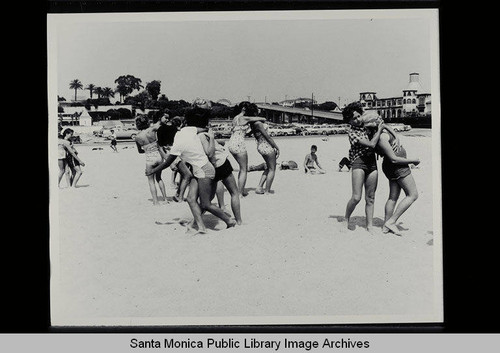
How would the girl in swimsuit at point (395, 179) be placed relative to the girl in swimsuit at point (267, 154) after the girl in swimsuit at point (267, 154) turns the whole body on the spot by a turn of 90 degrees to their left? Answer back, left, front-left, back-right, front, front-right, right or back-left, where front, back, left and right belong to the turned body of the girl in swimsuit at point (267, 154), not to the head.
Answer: left

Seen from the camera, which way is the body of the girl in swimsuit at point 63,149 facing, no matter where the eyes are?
to the viewer's right

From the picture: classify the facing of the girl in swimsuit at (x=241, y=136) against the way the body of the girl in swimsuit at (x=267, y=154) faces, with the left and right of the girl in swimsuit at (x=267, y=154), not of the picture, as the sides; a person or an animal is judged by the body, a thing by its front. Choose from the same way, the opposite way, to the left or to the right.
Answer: the opposite way
